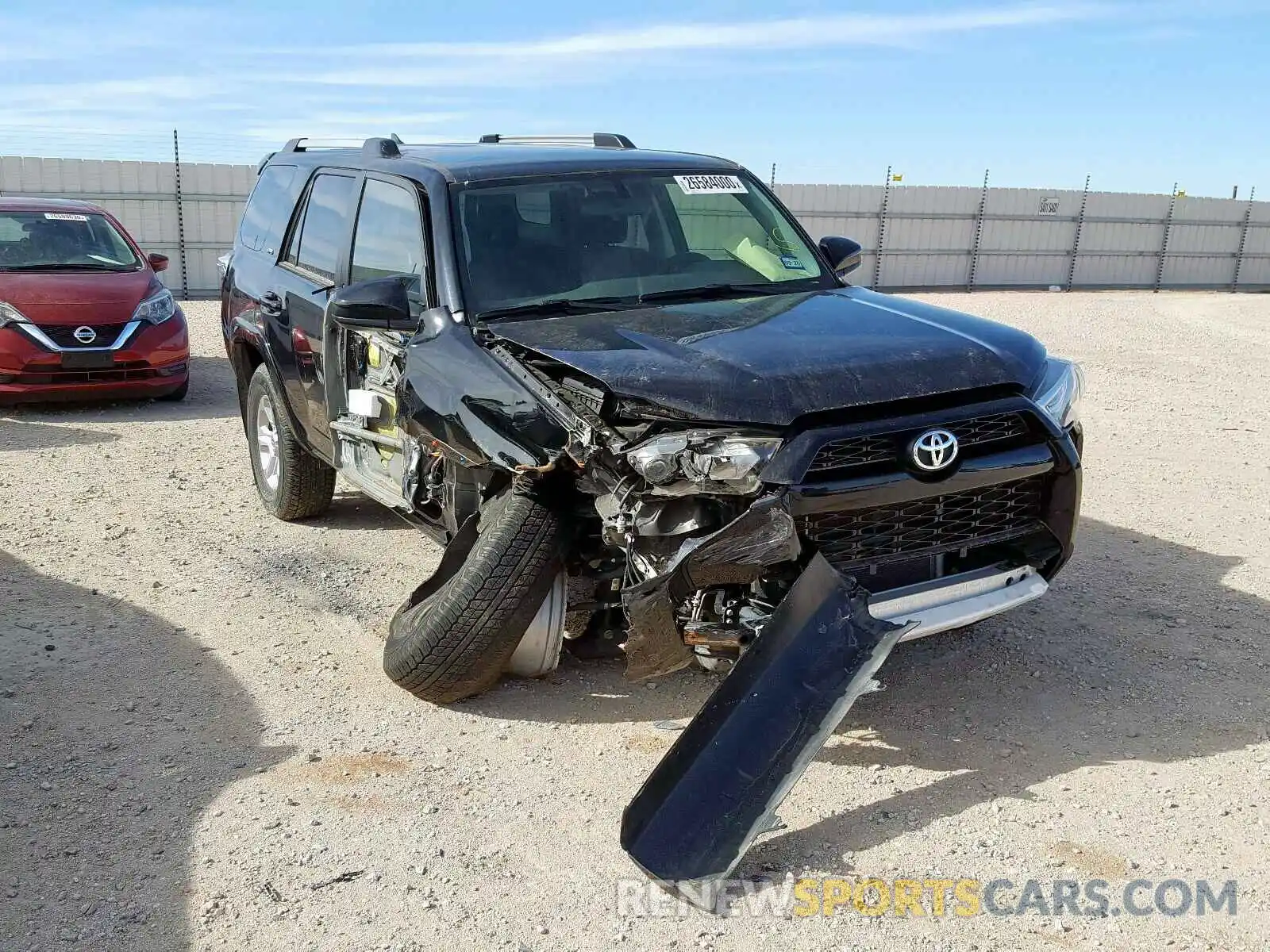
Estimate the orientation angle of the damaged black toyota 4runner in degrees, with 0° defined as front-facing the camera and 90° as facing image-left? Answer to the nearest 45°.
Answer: approximately 315°

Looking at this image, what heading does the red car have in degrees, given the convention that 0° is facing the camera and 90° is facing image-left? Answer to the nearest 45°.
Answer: approximately 0°

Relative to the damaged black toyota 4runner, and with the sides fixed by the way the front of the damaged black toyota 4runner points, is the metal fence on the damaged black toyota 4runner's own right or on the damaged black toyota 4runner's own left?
on the damaged black toyota 4runner's own left

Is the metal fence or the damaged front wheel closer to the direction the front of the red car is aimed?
the damaged front wheel

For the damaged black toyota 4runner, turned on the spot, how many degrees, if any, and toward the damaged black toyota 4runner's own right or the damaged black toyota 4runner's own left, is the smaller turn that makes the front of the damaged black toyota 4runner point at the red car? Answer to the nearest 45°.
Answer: approximately 180°

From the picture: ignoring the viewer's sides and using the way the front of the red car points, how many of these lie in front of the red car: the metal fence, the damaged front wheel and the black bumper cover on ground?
2

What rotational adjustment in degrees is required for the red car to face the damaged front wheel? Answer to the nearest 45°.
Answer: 0° — it already faces it
